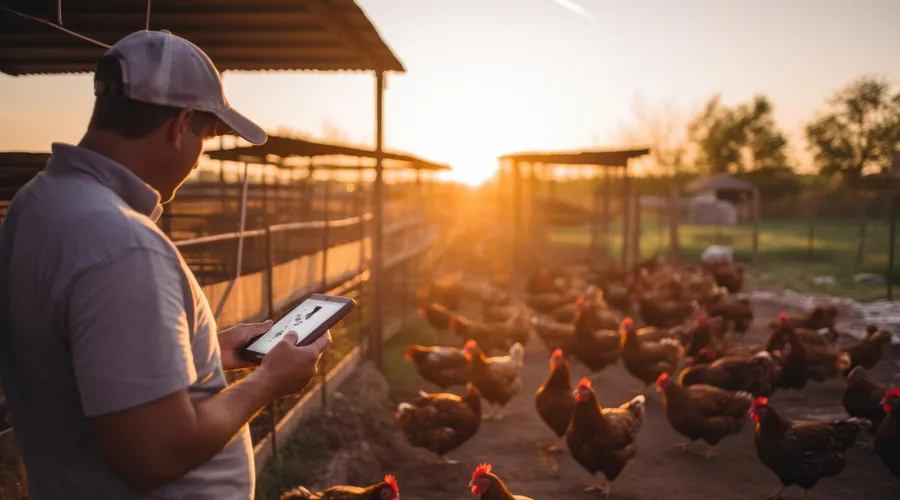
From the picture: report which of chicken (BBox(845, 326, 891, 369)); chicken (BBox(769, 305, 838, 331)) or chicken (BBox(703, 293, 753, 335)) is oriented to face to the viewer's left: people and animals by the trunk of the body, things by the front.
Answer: chicken (BBox(769, 305, 838, 331))

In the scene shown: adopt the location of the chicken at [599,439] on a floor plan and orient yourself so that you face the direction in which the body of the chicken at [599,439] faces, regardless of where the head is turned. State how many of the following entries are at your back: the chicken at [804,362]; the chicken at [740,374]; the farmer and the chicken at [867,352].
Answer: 3

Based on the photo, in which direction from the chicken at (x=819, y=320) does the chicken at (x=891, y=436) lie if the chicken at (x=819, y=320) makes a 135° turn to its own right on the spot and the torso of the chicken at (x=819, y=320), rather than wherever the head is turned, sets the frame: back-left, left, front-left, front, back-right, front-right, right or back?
back-right

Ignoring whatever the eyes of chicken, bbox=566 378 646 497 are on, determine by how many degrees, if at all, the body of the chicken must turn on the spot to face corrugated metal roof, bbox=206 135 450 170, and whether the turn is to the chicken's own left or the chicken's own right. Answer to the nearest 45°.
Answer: approximately 45° to the chicken's own right

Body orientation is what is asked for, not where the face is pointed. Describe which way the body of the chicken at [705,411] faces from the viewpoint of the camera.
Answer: to the viewer's left

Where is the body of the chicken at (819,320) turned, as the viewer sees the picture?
to the viewer's left

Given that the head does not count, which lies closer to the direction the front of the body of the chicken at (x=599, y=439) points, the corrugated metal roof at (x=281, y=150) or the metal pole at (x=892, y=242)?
the corrugated metal roof

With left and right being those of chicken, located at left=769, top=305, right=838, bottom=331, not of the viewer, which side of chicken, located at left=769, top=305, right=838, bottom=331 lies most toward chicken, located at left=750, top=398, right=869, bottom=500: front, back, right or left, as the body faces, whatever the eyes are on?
left

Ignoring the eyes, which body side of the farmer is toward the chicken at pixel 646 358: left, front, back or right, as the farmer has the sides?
front
